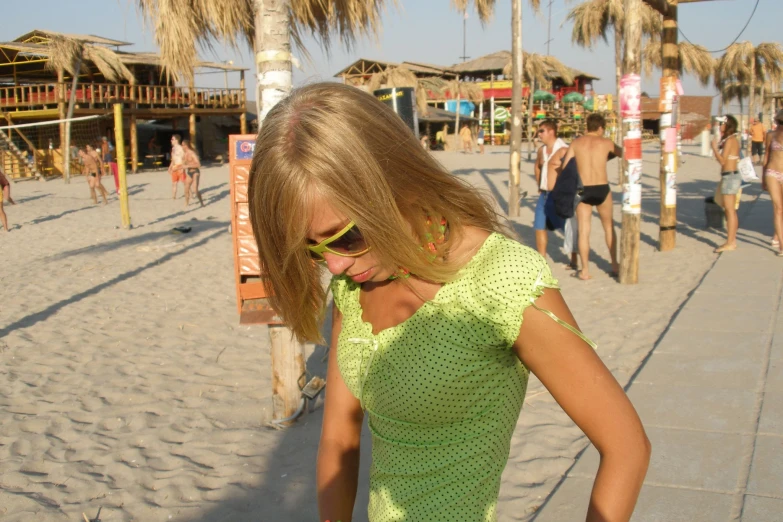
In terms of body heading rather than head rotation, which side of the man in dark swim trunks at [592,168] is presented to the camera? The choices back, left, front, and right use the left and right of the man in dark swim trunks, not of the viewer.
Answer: back

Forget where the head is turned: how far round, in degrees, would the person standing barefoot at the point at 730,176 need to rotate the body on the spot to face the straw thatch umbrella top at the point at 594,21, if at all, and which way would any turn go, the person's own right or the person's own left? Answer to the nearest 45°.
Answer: approximately 90° to the person's own right

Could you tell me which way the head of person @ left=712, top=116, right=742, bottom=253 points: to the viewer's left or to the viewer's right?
to the viewer's left

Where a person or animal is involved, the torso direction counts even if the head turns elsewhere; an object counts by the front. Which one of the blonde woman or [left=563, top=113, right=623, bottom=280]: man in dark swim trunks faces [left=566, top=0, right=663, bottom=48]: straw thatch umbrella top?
the man in dark swim trunks

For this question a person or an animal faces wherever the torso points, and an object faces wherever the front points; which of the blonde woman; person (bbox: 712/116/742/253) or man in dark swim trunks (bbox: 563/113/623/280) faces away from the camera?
the man in dark swim trunks

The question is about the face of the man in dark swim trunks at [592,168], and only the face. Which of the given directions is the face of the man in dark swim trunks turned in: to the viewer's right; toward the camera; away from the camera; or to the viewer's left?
away from the camera
